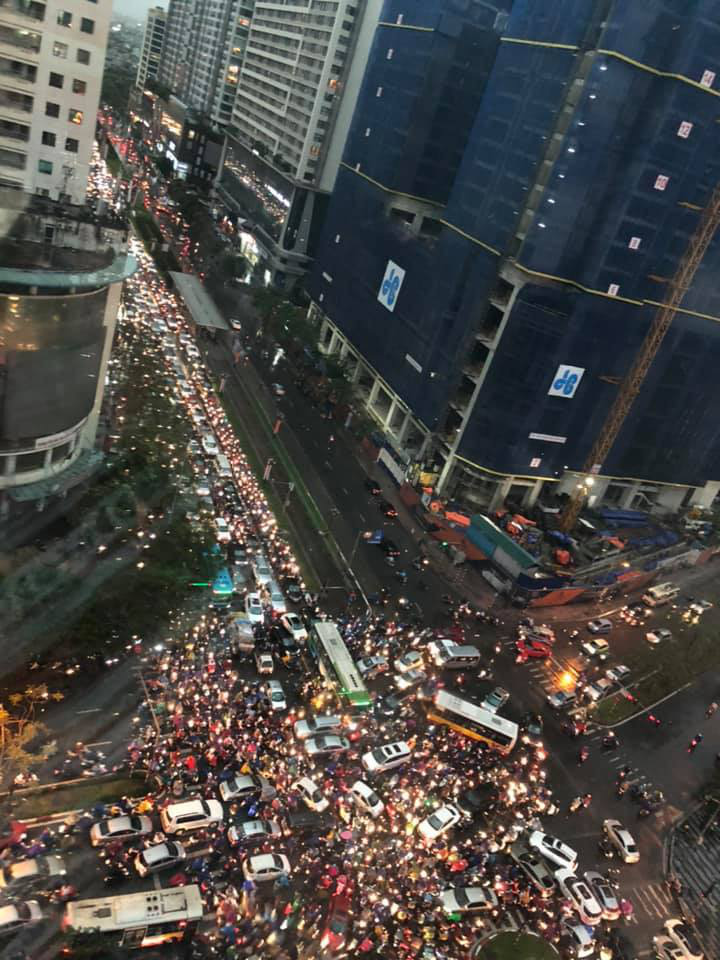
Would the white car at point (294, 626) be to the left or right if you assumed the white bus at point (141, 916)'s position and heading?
on its left

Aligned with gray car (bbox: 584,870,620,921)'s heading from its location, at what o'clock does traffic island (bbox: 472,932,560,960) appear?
The traffic island is roughly at 8 o'clock from the gray car.

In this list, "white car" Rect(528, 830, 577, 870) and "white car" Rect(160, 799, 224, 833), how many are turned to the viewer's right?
1

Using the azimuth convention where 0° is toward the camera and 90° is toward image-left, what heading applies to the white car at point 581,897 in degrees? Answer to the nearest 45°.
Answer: approximately 135°

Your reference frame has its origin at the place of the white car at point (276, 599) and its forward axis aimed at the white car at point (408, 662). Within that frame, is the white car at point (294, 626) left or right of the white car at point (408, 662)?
right
